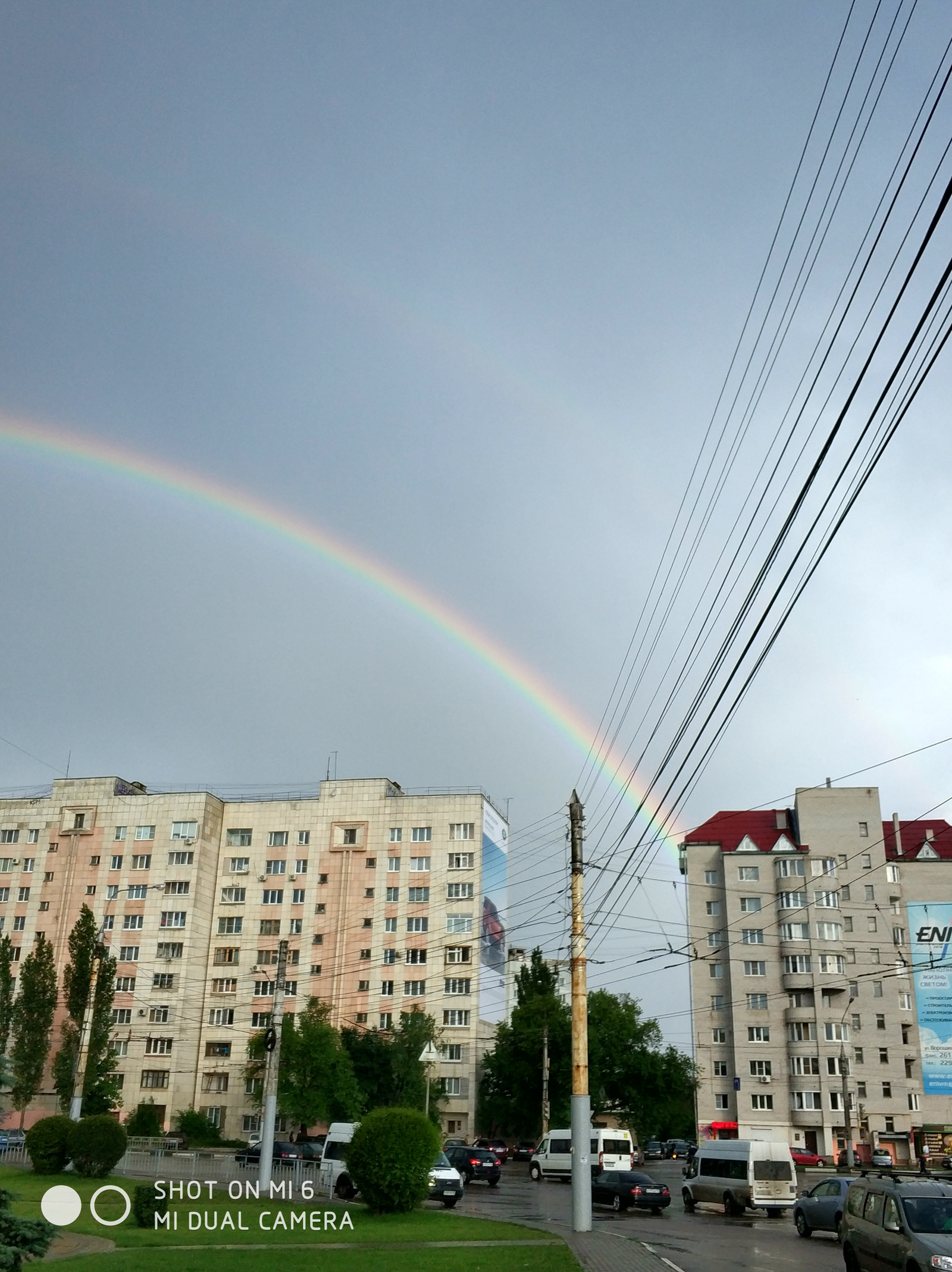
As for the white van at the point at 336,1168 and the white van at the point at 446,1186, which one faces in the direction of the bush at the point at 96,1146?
the white van at the point at 336,1168

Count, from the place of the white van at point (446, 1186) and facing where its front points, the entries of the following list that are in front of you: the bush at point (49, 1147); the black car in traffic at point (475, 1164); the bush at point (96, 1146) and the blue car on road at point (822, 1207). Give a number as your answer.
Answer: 1

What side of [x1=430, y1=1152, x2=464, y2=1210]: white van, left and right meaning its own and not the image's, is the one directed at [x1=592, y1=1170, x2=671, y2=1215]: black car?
left

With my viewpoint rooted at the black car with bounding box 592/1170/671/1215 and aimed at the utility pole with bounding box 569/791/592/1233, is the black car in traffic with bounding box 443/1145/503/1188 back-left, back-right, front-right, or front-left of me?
back-right

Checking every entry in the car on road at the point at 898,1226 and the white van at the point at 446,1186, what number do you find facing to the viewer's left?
0

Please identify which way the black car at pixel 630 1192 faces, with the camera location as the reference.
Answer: facing away from the viewer and to the left of the viewer

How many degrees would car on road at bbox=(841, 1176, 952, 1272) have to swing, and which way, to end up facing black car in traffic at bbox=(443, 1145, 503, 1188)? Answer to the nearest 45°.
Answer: approximately 180°

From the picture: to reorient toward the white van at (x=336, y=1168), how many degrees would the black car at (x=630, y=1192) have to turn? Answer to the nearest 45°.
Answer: approximately 45° to its left
